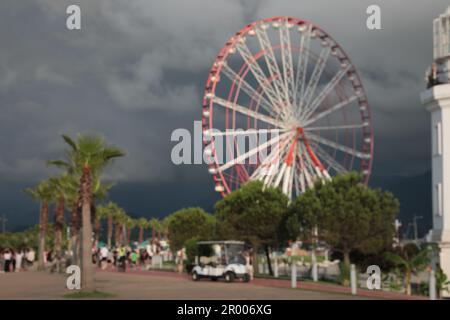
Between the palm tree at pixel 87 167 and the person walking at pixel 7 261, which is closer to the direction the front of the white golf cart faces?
the palm tree

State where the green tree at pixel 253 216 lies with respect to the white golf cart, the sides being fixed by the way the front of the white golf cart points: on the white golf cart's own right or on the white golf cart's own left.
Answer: on the white golf cart's own left

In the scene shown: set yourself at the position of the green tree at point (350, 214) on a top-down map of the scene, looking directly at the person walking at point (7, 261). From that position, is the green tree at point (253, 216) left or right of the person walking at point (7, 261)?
right
